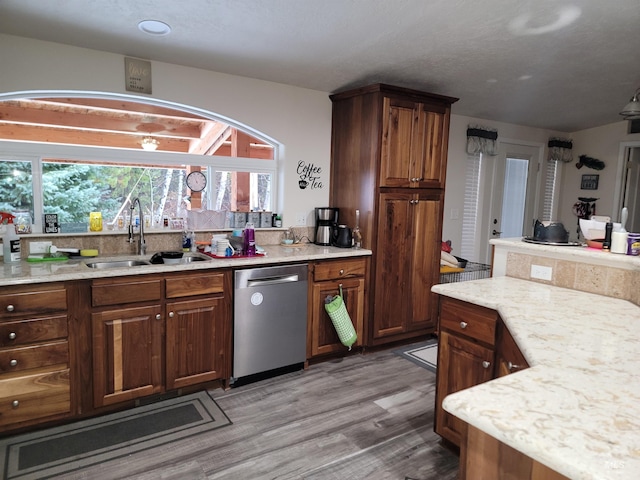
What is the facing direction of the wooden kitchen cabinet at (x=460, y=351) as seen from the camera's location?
facing the viewer and to the left of the viewer

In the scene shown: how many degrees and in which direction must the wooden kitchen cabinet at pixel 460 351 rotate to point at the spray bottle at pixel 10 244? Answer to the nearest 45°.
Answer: approximately 45° to its right

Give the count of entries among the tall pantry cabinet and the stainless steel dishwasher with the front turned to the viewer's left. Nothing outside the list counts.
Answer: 0

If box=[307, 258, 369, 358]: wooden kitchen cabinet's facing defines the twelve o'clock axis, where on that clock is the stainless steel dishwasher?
The stainless steel dishwasher is roughly at 3 o'clock from the wooden kitchen cabinet.

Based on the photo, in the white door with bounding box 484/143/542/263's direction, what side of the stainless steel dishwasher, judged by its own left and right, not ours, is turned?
left

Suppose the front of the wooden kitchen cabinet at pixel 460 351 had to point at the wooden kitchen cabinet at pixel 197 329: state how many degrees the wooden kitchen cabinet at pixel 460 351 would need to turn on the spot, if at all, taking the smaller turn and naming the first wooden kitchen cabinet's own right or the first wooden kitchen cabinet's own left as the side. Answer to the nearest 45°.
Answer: approximately 45° to the first wooden kitchen cabinet's own right

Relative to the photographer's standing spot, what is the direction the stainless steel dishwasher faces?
facing the viewer and to the right of the viewer

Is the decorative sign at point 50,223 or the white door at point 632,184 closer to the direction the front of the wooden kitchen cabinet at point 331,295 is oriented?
the white door

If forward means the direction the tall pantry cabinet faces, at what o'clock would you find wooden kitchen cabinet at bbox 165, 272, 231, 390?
The wooden kitchen cabinet is roughly at 3 o'clock from the tall pantry cabinet.

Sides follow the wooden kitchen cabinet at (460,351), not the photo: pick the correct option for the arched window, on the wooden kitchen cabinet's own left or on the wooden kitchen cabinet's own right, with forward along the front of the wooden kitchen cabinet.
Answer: on the wooden kitchen cabinet's own right
